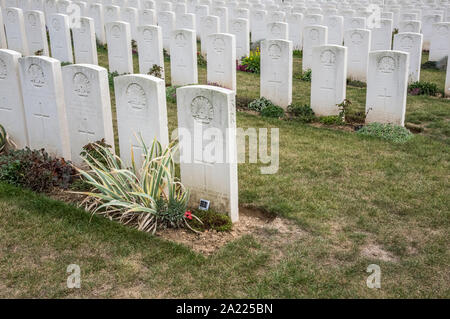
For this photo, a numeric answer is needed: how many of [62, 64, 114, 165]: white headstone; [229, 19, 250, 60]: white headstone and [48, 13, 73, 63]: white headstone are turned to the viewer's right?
0

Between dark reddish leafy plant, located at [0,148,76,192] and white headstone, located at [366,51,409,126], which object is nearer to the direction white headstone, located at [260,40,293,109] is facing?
the dark reddish leafy plant

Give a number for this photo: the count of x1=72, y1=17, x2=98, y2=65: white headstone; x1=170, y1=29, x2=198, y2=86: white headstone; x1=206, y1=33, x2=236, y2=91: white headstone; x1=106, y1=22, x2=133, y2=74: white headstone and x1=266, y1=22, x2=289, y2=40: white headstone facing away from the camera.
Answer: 0

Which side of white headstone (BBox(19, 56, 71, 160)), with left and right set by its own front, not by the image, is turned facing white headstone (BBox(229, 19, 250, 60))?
back

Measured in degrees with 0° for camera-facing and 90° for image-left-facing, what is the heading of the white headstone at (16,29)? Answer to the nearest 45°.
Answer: approximately 45°

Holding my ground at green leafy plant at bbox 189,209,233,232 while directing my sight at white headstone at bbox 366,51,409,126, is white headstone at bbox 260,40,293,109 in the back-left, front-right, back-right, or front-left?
front-left

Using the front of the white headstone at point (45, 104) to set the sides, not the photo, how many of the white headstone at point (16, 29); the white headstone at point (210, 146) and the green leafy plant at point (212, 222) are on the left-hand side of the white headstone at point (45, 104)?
2

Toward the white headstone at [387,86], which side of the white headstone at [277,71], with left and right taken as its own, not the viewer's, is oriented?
left

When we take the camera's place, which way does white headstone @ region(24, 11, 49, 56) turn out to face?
facing the viewer and to the left of the viewer

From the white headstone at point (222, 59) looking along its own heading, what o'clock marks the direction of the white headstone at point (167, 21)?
the white headstone at point (167, 21) is roughly at 4 o'clock from the white headstone at point (222, 59).

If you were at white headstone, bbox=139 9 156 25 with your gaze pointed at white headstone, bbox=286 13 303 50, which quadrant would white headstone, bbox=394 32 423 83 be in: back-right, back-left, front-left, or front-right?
front-right

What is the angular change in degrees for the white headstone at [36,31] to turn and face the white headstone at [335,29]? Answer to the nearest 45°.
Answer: approximately 135° to its left

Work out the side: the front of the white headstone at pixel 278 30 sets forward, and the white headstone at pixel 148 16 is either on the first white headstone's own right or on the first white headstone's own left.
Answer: on the first white headstone's own right

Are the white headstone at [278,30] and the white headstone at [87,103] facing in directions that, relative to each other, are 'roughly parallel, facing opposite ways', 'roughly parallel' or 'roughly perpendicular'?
roughly parallel

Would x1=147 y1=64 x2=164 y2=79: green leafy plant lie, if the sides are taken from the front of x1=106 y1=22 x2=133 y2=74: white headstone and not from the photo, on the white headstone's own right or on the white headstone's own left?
on the white headstone's own left

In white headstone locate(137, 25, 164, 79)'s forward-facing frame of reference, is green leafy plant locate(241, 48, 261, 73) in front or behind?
behind

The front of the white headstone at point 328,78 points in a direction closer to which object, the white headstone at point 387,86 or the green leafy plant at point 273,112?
the green leafy plant

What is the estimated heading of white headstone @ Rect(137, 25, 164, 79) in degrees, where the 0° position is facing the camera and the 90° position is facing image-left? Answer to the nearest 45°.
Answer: approximately 45°

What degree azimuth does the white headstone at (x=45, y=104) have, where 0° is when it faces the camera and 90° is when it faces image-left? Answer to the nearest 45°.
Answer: approximately 45°

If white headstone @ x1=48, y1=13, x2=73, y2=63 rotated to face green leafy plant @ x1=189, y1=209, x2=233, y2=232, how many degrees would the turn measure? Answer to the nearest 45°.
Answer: approximately 45° to its left
